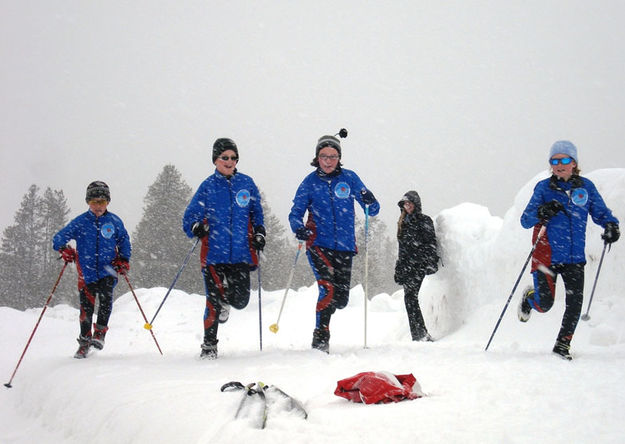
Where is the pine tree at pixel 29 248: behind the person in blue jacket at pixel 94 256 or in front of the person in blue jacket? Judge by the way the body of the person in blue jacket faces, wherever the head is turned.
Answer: behind

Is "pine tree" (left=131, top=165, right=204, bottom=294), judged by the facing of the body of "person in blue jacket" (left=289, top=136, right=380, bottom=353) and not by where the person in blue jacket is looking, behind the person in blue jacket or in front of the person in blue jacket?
behind

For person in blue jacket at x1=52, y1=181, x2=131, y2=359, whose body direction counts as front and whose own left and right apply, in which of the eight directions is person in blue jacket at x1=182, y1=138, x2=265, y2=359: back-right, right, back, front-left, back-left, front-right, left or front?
front-left

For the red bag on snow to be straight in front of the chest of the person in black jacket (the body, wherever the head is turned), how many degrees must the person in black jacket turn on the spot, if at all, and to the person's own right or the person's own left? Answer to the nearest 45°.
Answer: approximately 45° to the person's own left

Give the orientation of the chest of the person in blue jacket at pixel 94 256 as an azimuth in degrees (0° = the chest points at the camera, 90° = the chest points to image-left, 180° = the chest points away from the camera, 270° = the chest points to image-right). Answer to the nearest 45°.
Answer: approximately 0°

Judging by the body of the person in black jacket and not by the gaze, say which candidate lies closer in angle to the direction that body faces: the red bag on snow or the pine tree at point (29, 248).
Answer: the red bag on snow

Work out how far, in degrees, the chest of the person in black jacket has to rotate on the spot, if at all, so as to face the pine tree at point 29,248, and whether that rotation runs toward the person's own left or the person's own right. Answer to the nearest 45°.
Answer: approximately 90° to the person's own right

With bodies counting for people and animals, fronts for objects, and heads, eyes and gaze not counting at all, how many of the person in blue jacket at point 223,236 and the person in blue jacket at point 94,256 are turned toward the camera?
2

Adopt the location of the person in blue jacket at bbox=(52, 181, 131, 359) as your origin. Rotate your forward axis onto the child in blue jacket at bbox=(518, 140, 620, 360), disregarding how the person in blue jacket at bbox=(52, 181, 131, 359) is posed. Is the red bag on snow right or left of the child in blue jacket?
right

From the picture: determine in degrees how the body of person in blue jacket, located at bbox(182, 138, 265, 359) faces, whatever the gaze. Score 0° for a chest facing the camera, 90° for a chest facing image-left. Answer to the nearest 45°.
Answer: approximately 0°

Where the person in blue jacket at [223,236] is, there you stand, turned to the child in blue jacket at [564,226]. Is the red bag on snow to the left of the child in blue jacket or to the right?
right

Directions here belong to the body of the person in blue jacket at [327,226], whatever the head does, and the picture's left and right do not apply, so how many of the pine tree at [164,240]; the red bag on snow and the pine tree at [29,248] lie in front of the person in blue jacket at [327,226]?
1

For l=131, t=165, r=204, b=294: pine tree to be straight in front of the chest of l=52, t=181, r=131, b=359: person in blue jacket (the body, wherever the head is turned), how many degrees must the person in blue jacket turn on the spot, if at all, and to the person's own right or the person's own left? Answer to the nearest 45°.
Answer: approximately 180°

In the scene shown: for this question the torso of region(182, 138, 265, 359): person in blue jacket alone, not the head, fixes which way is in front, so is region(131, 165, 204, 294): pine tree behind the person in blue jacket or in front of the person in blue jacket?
behind

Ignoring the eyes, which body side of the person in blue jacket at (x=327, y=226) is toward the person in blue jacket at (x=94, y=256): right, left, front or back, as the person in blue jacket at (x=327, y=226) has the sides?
right

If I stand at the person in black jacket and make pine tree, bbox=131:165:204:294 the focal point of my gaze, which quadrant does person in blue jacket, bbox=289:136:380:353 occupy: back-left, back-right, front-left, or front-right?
back-left
